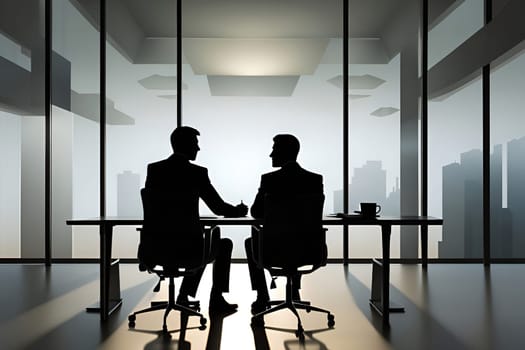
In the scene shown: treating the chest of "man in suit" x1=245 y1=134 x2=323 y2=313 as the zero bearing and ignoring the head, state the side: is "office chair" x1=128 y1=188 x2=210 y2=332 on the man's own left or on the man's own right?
on the man's own left

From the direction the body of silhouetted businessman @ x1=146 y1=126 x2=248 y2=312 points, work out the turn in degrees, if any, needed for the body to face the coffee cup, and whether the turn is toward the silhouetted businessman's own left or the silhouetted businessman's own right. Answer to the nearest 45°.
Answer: approximately 45° to the silhouetted businessman's own right

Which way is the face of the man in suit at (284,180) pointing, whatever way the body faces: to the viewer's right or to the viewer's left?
to the viewer's left

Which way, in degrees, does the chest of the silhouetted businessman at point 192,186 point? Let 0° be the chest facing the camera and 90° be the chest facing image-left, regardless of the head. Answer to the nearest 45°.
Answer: approximately 225°

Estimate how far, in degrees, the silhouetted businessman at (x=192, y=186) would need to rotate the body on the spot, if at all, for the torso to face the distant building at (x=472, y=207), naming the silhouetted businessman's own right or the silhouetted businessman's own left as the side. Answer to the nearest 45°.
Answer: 0° — they already face it

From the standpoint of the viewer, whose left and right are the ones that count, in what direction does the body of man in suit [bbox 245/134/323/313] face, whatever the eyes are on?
facing away from the viewer and to the left of the viewer

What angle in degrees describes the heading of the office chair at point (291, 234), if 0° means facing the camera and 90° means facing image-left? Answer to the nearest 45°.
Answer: approximately 180°

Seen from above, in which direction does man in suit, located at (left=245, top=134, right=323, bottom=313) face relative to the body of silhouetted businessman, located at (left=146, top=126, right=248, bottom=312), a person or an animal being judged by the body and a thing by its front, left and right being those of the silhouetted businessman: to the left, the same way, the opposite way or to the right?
to the left
